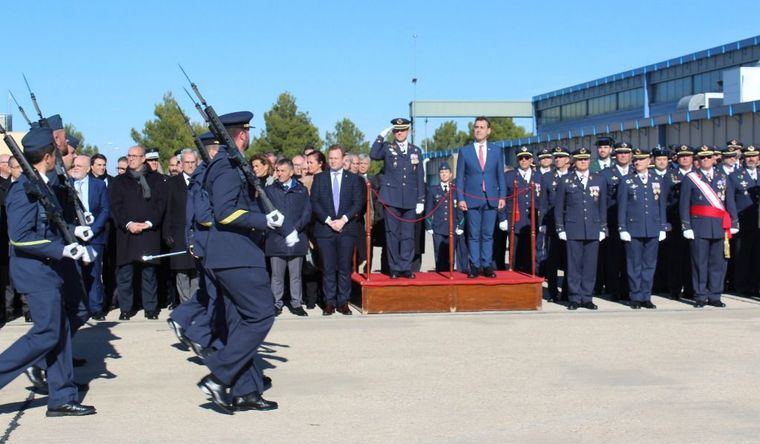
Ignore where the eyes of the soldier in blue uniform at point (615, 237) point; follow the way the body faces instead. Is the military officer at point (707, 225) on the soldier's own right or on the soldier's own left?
on the soldier's own left

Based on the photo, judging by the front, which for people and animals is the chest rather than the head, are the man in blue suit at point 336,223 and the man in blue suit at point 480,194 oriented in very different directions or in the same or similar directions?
same or similar directions

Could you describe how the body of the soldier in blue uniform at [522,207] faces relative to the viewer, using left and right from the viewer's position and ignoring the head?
facing the viewer

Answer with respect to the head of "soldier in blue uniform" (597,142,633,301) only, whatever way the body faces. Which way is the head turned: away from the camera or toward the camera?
toward the camera

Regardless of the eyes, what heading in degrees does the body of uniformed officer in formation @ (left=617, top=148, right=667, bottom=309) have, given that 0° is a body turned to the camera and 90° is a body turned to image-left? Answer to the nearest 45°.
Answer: approximately 0°

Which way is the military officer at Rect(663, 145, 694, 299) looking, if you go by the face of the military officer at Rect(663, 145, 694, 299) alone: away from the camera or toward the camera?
toward the camera

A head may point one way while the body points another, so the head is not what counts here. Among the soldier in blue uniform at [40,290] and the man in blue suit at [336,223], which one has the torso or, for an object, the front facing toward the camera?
the man in blue suit

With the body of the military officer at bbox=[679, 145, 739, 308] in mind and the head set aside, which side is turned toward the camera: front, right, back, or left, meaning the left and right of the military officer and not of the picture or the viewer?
front

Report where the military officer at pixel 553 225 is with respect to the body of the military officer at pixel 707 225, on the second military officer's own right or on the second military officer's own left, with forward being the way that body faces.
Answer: on the second military officer's own right

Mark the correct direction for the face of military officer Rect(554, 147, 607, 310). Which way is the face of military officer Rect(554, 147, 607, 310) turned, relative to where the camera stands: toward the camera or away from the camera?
toward the camera

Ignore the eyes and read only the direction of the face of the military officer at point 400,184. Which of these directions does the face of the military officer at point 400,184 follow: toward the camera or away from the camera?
toward the camera

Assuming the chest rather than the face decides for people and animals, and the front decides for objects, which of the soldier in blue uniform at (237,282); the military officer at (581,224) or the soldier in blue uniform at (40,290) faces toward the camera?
the military officer
